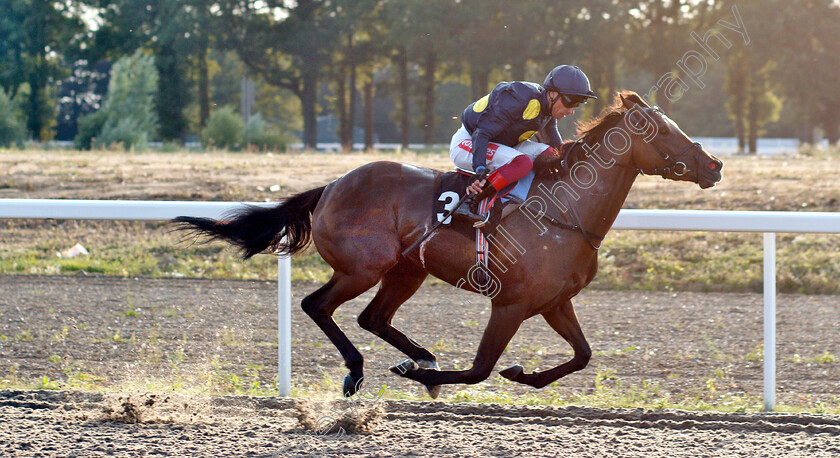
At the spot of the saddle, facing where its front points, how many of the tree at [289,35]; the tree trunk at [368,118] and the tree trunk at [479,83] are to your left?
3

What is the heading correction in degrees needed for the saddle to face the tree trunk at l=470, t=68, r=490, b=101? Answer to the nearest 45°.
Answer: approximately 90° to its left

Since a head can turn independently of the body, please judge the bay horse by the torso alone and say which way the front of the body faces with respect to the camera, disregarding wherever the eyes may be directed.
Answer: to the viewer's right

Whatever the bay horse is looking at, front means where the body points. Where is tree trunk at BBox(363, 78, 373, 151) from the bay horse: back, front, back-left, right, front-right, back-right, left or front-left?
left

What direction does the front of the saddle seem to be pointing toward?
to the viewer's right

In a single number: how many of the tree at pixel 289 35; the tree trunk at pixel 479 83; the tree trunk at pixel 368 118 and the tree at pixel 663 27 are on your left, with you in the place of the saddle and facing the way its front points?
4

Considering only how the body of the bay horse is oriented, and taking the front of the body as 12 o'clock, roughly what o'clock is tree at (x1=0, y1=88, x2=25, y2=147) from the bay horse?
The tree is roughly at 8 o'clock from the bay horse.

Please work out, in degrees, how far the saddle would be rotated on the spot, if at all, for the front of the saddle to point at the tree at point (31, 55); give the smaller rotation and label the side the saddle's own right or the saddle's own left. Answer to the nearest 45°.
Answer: approximately 135° to the saddle's own left

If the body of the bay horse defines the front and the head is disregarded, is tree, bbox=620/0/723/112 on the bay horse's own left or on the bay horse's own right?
on the bay horse's own left

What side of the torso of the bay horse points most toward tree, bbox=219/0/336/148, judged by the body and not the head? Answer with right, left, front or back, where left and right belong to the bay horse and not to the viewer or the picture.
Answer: left

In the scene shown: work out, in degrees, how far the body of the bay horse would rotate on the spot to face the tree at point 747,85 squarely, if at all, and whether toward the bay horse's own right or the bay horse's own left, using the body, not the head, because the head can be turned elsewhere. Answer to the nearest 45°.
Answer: approximately 90° to the bay horse's own left

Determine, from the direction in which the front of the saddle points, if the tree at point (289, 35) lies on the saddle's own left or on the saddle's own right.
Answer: on the saddle's own left

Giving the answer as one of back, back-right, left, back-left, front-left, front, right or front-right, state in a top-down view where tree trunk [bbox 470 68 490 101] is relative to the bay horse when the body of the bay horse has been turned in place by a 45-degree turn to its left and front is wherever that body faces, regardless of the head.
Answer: front-left
